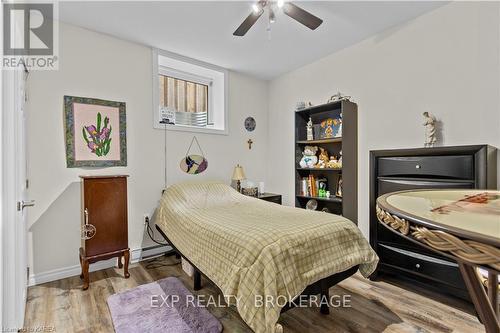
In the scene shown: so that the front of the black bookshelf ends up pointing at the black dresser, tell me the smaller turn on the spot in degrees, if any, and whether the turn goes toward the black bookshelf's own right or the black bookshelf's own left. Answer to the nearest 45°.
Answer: approximately 90° to the black bookshelf's own left

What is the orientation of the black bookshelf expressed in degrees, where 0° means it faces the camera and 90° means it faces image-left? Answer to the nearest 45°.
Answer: approximately 45°

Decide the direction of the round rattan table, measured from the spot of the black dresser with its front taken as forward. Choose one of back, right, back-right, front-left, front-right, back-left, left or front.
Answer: front-left

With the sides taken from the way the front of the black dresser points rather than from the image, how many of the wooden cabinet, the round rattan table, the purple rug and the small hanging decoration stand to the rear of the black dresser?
0

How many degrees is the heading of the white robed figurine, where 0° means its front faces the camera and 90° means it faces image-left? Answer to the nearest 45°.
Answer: approximately 45°

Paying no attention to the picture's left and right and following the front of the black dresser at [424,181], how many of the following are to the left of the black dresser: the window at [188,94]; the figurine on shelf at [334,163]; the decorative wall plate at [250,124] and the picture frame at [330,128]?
0

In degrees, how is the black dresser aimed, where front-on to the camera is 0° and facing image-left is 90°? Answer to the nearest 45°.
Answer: approximately 45°

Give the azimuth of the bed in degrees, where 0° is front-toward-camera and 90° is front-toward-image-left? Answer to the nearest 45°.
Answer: approximately 315°

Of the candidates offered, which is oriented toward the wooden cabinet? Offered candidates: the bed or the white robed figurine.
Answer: the white robed figurine

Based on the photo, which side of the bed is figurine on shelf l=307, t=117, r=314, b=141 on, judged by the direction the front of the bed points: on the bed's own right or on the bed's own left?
on the bed's own left

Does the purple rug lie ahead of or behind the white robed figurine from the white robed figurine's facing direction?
ahead

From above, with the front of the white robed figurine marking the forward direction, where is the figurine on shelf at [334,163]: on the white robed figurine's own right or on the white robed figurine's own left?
on the white robed figurine's own right
